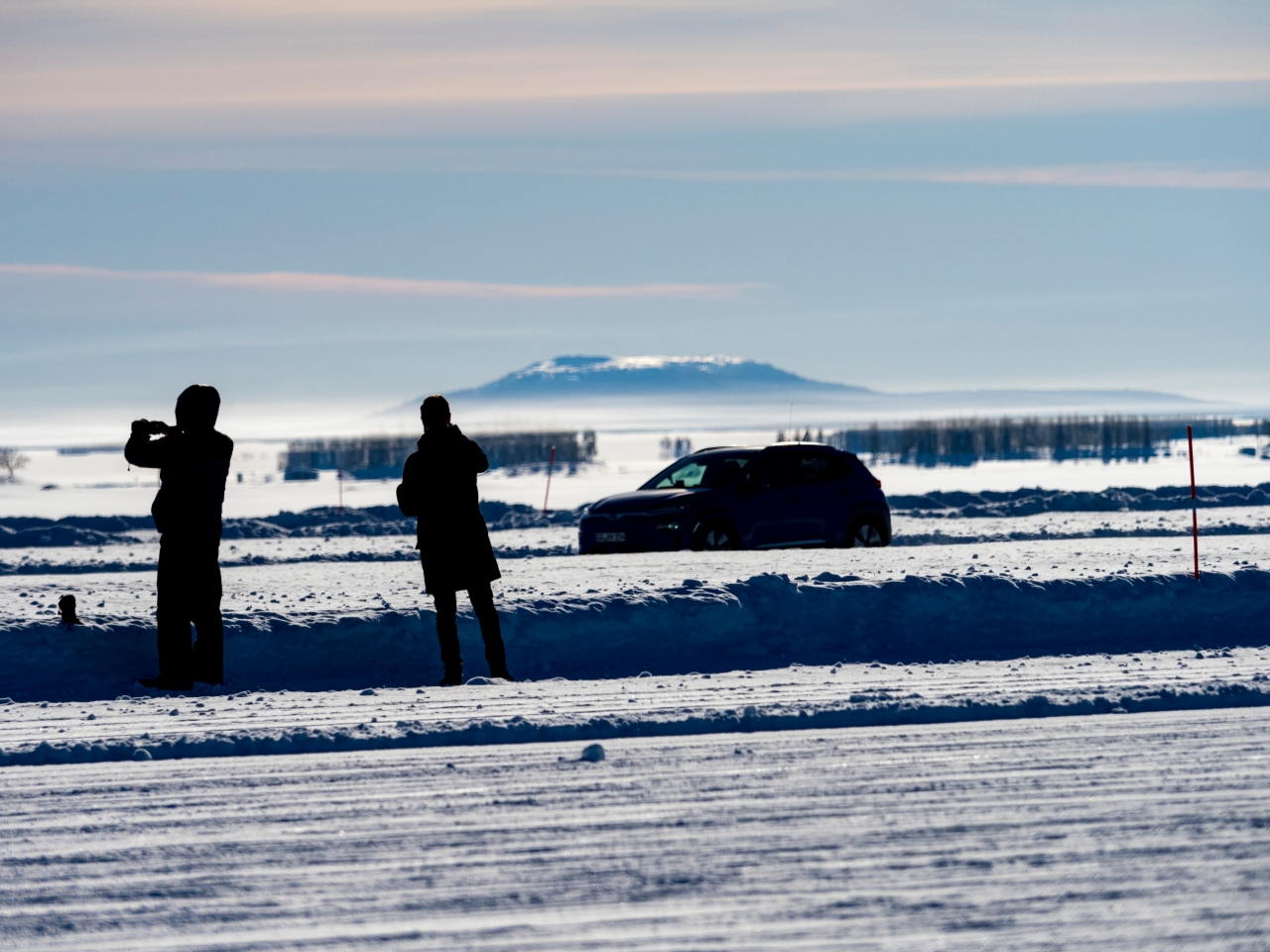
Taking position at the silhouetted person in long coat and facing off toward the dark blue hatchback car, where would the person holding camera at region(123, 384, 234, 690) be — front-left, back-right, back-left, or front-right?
back-left

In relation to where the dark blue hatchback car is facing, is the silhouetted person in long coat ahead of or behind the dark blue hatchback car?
ahead

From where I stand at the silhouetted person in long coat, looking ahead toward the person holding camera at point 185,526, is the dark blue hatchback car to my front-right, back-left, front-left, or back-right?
back-right

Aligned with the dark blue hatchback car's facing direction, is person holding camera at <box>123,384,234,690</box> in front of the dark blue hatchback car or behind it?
in front

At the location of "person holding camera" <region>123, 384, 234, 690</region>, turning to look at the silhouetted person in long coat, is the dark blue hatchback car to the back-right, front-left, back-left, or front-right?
front-left
